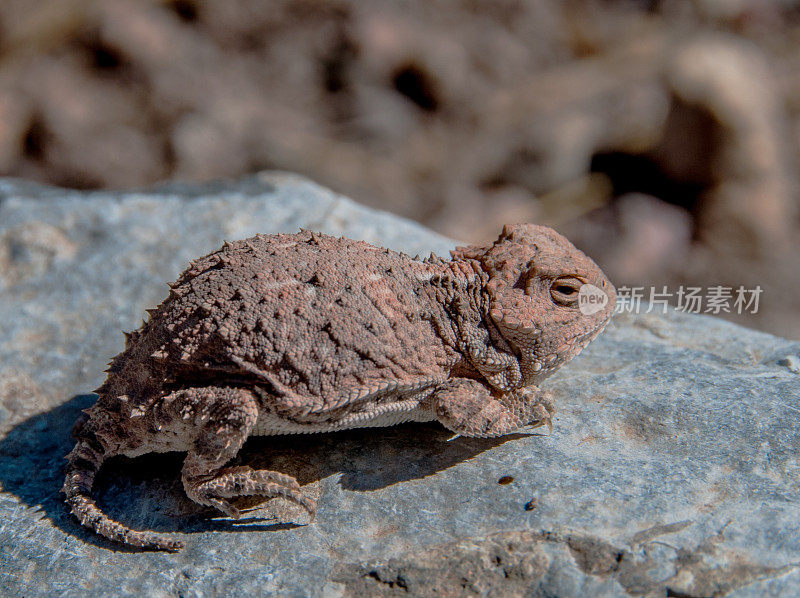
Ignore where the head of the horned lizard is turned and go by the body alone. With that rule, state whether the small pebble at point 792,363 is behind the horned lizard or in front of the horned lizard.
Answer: in front

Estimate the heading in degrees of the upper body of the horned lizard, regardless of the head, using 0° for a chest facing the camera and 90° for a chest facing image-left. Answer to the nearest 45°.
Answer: approximately 270°
